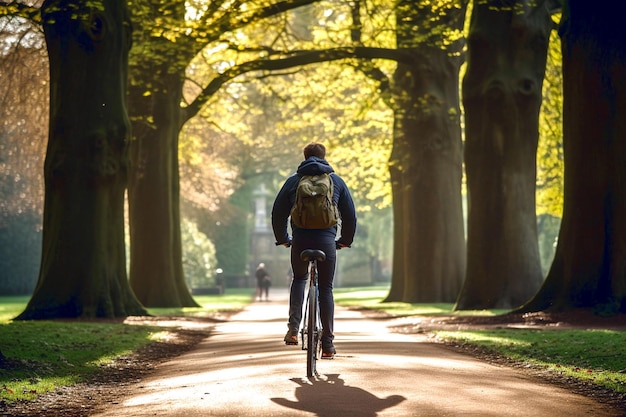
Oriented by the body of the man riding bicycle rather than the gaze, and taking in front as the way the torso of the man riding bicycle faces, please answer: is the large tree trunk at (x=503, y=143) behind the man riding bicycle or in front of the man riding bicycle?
in front

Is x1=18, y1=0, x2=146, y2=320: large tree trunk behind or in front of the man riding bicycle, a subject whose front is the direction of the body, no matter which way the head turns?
in front

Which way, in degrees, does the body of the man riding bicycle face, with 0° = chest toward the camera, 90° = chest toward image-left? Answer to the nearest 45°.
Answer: approximately 180°

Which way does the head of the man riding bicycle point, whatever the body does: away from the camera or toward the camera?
away from the camera

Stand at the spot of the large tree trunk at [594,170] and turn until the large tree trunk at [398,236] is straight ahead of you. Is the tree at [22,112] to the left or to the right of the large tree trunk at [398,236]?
left

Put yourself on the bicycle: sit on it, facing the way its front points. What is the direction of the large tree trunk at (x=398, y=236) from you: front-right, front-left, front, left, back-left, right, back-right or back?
front

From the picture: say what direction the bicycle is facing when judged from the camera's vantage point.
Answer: facing away from the viewer

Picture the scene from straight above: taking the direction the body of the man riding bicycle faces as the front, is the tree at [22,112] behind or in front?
in front

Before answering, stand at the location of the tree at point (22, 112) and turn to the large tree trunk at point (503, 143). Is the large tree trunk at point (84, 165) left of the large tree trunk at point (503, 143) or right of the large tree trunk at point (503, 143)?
right

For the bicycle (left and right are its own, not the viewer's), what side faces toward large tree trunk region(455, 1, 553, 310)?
front
